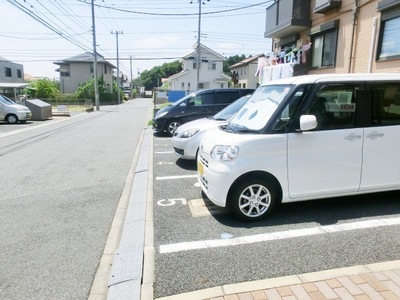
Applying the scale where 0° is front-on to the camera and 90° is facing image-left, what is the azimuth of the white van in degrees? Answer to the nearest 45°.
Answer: approximately 45°

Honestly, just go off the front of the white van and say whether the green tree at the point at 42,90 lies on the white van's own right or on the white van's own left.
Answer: on the white van's own right

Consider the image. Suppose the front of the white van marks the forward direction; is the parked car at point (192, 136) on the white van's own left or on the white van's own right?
on the white van's own right

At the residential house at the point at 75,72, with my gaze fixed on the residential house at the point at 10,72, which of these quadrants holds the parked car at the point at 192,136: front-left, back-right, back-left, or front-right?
front-left

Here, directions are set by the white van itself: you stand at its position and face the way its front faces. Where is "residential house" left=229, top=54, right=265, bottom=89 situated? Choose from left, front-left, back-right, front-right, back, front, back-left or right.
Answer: back-right

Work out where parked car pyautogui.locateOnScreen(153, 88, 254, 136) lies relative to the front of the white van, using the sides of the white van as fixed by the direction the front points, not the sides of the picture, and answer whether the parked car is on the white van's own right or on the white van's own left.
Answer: on the white van's own right

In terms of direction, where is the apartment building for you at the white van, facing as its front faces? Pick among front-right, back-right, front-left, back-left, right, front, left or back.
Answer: back-right

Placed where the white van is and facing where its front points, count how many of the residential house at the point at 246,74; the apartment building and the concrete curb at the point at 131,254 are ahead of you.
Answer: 1

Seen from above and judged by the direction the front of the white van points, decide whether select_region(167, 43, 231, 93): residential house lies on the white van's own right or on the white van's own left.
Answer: on the white van's own right

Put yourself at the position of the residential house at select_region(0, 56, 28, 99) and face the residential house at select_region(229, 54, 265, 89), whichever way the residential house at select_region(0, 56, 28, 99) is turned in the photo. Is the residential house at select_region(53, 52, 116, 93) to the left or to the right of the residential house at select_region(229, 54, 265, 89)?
left

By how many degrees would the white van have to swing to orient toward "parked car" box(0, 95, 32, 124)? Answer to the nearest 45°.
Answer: approximately 90° to its right

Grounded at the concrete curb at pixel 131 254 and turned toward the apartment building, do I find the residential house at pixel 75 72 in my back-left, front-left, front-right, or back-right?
front-left

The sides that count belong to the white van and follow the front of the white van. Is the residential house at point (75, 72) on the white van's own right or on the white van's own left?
on the white van's own right

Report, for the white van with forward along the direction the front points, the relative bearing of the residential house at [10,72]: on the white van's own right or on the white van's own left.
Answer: on the white van's own right
